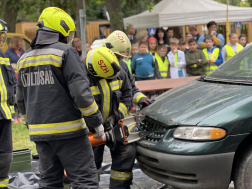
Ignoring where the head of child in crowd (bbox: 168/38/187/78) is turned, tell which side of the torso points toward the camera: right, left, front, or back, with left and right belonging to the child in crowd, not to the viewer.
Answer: front

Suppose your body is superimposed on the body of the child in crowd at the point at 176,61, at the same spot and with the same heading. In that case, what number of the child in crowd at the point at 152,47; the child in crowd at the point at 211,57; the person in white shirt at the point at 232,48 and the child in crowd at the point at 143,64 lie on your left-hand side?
2

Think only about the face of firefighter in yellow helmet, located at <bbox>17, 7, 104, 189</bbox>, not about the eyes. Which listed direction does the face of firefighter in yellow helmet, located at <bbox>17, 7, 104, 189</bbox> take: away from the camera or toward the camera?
away from the camera

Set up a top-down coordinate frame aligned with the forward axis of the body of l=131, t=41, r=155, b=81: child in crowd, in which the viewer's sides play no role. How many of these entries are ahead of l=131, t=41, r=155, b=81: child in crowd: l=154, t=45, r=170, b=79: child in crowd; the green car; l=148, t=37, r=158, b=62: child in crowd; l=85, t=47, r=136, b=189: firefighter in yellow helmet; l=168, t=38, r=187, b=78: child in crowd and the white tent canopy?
2

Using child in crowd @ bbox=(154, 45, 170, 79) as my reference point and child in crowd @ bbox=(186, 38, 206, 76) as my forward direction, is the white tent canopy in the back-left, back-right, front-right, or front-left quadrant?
front-left

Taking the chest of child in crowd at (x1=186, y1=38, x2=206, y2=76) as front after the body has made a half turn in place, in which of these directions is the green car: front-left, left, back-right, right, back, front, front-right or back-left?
back

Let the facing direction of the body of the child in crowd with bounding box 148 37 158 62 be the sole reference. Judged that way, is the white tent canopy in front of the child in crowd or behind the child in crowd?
behind

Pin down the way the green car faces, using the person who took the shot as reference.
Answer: facing the viewer and to the left of the viewer

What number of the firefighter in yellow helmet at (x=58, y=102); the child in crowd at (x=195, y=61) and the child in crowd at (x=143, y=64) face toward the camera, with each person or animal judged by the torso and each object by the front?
2

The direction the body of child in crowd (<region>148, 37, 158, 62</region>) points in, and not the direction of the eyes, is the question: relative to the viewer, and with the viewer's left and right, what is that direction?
facing the viewer

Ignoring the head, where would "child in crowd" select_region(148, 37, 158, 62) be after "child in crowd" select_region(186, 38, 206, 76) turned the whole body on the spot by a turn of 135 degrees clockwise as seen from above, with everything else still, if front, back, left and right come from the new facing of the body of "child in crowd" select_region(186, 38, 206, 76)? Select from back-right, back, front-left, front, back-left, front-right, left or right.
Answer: front-left

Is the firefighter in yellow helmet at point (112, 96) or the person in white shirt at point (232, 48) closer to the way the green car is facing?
the firefighter in yellow helmet

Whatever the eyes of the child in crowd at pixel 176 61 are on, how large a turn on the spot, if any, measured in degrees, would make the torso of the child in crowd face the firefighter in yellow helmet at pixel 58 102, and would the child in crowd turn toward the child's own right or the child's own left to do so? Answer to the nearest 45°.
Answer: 0° — they already face them

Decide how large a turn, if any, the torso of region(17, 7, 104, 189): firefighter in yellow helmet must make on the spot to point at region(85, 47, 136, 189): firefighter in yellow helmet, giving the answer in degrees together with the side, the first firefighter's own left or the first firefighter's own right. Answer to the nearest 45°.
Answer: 0° — they already face them

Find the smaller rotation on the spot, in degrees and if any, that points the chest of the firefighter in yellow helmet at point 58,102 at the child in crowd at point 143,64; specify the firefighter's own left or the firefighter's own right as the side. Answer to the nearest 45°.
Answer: approximately 45° to the firefighter's own left

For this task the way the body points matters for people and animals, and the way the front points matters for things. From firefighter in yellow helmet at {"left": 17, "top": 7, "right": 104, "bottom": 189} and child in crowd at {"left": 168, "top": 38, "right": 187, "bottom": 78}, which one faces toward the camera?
the child in crowd

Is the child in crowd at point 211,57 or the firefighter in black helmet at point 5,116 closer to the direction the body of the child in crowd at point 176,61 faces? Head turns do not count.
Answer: the firefighter in black helmet
